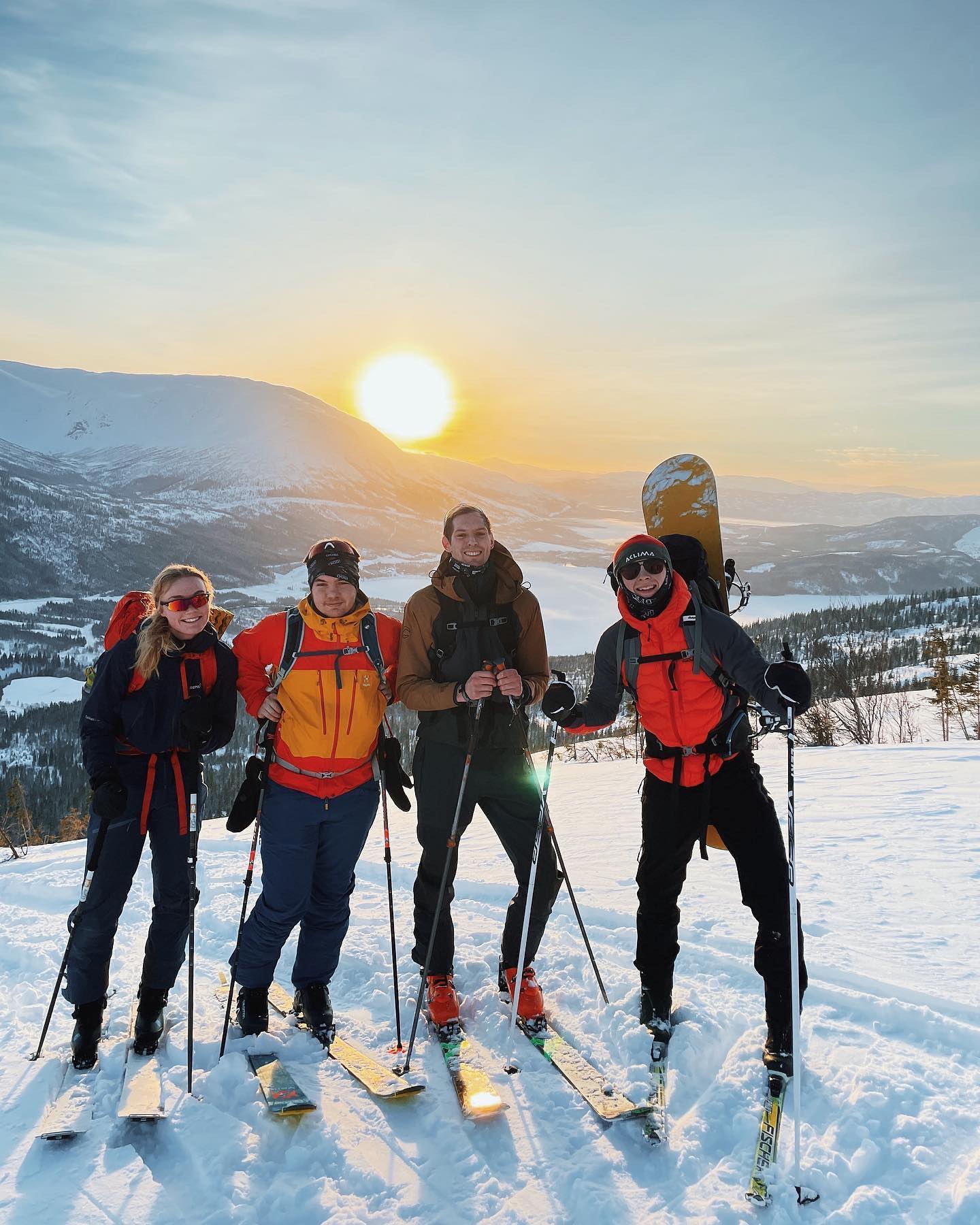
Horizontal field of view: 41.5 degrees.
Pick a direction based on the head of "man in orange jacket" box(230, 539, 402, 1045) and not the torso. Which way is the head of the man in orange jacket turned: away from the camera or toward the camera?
toward the camera

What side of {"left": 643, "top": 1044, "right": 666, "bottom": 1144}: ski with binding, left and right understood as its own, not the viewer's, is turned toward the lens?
front

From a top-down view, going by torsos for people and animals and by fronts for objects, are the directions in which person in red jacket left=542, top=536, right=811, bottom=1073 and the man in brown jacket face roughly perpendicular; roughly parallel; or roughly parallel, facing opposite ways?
roughly parallel

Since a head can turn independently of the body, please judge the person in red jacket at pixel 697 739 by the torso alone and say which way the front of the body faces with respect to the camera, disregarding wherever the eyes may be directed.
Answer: toward the camera

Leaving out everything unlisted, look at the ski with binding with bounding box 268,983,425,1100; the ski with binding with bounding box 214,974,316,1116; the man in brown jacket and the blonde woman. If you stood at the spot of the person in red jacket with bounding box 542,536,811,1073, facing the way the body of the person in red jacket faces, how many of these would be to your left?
0

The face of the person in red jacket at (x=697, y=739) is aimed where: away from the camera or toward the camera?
toward the camera

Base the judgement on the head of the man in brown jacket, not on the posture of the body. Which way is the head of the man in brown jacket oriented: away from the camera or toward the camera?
toward the camera

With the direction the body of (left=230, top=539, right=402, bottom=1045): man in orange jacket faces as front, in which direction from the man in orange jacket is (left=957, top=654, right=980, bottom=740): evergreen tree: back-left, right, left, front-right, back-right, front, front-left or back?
back-left

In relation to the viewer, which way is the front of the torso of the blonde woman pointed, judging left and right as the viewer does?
facing the viewer and to the right of the viewer

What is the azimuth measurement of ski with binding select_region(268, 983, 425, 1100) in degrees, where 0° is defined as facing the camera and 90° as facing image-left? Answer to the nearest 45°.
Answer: approximately 315°

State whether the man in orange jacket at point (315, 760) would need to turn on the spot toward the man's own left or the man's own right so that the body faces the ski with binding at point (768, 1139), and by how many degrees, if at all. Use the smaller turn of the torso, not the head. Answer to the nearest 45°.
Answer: approximately 45° to the man's own left

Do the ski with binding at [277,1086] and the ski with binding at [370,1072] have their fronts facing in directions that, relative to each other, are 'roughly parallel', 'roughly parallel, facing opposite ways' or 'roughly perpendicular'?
roughly parallel

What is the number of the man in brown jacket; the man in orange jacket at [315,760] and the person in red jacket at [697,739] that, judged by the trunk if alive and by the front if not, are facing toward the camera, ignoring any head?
3

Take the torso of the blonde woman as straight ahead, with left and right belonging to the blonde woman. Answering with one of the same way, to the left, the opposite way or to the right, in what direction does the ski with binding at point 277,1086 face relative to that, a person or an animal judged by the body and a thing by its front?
the same way

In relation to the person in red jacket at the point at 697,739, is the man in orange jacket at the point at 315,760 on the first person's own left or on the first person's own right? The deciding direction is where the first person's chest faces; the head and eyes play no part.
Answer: on the first person's own right
